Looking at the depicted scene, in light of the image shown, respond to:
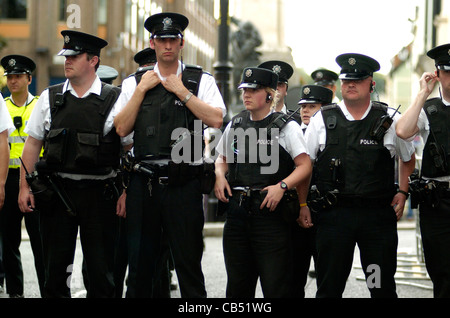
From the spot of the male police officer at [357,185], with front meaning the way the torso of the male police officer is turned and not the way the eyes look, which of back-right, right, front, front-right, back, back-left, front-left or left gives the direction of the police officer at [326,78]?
back

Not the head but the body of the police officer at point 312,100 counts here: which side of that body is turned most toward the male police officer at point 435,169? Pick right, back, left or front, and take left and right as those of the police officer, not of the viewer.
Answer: left

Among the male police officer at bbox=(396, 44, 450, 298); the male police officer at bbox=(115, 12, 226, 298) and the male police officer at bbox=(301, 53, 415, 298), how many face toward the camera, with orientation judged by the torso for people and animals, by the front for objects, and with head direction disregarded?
3

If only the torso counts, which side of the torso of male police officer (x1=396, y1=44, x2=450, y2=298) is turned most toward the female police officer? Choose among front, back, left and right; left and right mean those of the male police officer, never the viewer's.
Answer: right

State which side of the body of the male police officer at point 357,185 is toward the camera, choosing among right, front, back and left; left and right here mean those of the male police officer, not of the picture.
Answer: front

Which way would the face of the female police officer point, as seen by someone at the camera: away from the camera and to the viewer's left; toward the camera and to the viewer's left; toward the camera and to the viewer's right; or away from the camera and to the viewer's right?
toward the camera and to the viewer's left

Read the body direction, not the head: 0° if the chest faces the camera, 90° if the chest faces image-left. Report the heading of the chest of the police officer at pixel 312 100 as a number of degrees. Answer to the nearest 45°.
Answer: approximately 45°

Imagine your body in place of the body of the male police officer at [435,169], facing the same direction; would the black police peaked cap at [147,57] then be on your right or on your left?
on your right

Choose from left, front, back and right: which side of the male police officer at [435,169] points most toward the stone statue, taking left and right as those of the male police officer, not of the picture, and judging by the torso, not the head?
back

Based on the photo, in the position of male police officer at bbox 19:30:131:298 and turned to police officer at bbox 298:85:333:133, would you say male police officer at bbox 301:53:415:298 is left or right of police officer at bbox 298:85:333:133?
right

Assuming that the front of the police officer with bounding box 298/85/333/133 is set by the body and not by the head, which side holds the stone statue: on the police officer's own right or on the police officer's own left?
on the police officer's own right

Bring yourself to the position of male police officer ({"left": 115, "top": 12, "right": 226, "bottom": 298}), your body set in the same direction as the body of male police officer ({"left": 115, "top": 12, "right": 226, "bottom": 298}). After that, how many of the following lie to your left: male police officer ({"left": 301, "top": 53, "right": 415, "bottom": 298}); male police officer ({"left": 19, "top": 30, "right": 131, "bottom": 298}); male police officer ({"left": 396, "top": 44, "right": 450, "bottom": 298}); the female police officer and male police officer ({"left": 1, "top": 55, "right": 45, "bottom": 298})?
3

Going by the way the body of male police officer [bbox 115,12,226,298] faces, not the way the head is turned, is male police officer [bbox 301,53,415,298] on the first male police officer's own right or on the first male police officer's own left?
on the first male police officer's own left
